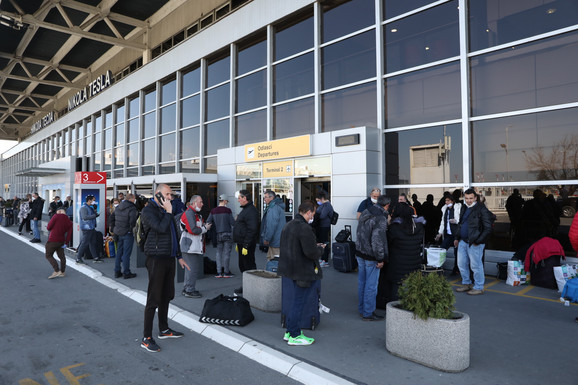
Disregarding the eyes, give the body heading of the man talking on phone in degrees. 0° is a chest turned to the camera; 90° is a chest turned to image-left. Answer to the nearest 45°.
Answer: approximately 315°

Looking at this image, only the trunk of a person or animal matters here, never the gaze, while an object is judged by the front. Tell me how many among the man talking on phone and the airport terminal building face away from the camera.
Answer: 0

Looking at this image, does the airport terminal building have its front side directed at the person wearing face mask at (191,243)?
yes

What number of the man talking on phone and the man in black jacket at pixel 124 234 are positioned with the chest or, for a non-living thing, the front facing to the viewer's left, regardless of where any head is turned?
0

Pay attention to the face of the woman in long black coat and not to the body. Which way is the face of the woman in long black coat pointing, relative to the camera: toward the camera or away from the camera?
away from the camera

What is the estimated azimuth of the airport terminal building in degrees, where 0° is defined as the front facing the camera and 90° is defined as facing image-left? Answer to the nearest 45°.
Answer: approximately 45°

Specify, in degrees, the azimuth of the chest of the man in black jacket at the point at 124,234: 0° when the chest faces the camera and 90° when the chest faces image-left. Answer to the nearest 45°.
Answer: approximately 225°
